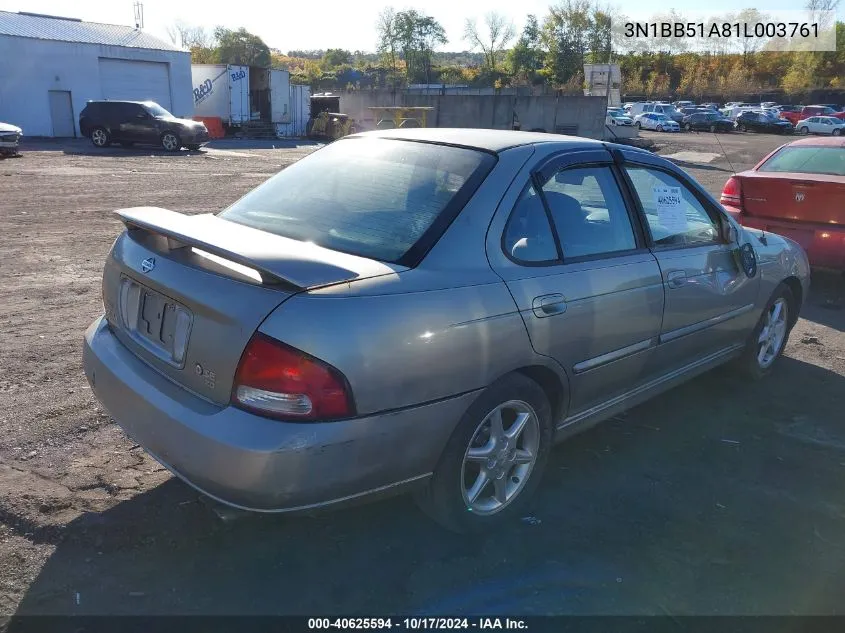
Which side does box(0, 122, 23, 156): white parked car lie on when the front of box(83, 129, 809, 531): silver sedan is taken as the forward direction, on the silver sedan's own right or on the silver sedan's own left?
on the silver sedan's own left

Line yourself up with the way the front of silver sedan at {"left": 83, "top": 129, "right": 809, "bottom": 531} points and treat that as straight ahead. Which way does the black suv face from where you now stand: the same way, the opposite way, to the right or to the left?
to the right

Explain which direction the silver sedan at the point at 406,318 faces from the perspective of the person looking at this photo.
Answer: facing away from the viewer and to the right of the viewer

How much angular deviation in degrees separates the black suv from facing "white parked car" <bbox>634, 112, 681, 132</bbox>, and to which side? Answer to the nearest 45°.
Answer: approximately 90° to its left

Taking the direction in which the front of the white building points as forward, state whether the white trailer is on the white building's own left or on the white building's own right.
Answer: on the white building's own left

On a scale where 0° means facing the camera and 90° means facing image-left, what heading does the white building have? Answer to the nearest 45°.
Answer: approximately 315°
